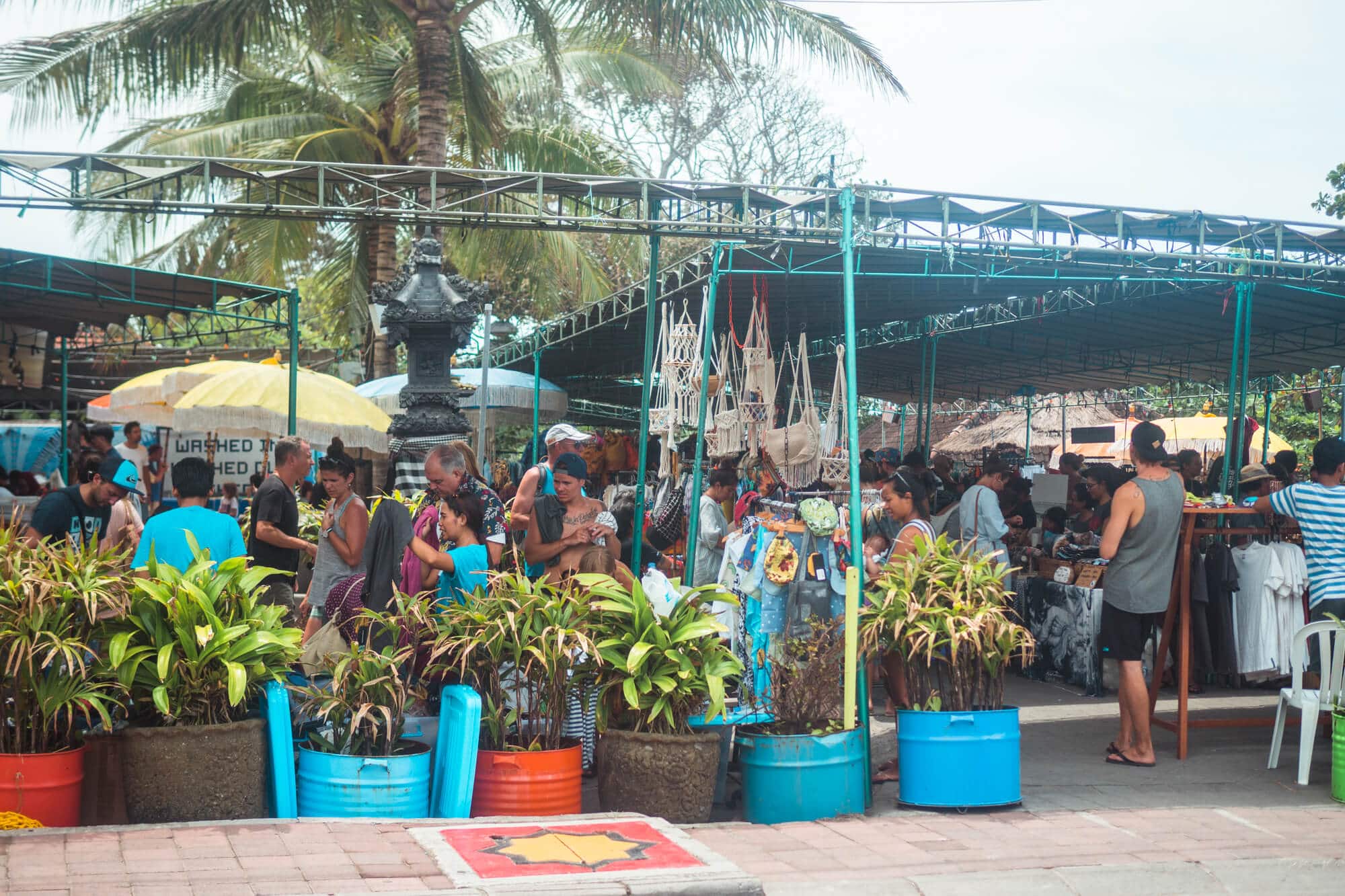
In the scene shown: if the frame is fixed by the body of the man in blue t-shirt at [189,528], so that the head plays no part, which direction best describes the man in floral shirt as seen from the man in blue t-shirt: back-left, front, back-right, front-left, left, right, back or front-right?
right

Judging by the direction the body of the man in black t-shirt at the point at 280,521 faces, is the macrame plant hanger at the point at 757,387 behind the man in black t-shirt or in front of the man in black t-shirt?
in front

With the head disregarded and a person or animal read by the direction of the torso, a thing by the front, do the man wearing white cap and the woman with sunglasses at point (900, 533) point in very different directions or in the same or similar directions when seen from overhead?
very different directions

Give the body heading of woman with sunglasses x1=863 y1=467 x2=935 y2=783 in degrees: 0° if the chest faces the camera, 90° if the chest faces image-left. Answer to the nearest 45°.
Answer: approximately 90°

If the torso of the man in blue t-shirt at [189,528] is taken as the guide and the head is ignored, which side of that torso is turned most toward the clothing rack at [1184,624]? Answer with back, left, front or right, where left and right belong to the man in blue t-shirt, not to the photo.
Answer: right

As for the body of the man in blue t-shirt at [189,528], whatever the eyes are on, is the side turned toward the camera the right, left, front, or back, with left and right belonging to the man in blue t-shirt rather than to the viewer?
back

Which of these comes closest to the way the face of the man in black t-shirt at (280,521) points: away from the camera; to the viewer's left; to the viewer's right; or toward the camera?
to the viewer's right

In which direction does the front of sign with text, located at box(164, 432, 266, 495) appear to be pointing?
toward the camera

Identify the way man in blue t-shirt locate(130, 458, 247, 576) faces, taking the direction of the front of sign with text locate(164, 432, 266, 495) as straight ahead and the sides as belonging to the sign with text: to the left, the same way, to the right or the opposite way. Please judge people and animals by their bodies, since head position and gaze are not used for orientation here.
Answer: the opposite way

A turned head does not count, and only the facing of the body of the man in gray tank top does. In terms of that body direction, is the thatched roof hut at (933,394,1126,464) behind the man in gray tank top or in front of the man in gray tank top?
in front

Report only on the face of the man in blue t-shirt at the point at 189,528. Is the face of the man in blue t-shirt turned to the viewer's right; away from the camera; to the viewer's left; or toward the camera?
away from the camera

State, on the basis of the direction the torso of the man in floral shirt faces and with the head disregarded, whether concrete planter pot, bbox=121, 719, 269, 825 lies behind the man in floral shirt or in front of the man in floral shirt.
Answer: in front
